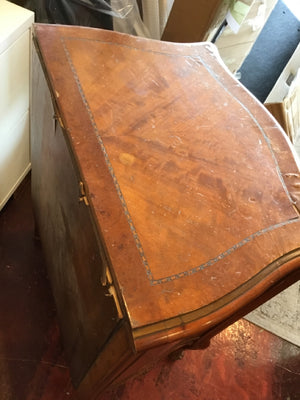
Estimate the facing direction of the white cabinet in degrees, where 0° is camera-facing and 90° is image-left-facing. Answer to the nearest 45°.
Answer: approximately 315°
